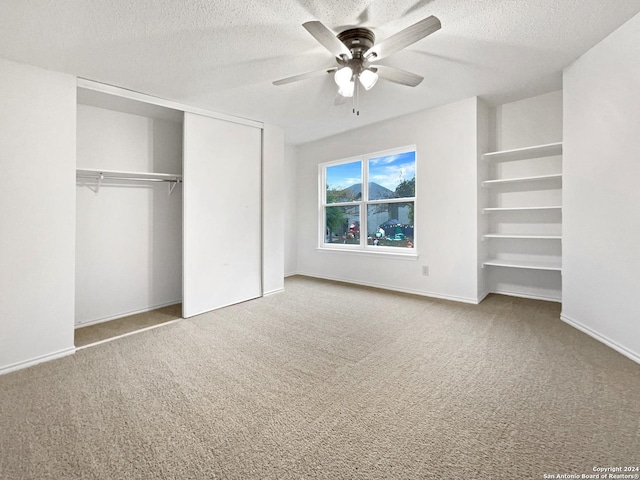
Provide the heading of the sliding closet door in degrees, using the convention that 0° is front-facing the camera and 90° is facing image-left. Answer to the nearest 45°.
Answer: approximately 315°

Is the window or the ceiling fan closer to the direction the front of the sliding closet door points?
the ceiling fan

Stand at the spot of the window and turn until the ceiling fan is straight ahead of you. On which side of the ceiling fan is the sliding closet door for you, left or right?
right

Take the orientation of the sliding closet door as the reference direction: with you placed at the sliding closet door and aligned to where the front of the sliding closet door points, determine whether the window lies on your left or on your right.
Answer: on your left

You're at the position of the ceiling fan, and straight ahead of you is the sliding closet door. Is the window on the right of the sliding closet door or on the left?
right
